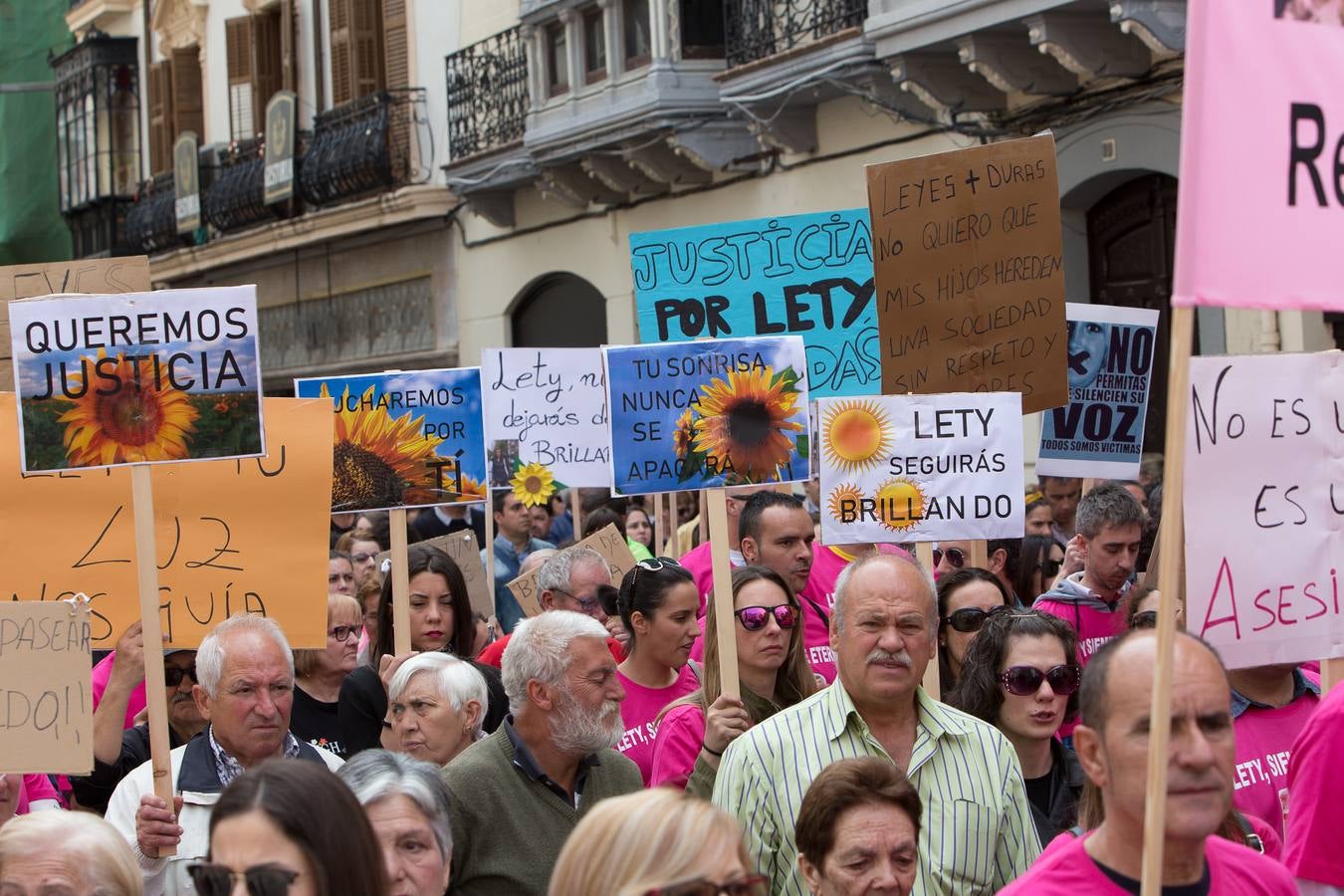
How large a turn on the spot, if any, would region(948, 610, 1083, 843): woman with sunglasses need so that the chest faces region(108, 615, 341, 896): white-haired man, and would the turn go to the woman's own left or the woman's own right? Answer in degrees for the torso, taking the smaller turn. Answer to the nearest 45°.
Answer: approximately 135° to the woman's own right

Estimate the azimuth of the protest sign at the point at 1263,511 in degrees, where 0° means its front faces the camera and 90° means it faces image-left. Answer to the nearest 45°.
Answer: approximately 0°

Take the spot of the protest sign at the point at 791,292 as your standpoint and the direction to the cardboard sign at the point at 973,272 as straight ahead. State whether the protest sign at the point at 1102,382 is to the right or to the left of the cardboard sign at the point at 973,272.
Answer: left

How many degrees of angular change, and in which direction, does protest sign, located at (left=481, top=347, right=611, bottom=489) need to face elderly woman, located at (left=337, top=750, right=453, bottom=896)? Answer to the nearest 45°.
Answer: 0° — it already faces them

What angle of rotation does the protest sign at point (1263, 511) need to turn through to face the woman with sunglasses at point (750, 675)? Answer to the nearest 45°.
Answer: approximately 90° to its right

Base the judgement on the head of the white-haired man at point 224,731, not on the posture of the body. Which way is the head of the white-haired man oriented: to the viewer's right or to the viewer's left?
to the viewer's right
